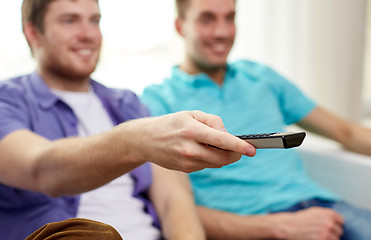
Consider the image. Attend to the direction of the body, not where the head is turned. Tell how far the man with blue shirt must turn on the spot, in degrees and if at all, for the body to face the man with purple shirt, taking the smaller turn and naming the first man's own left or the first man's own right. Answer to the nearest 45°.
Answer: approximately 90° to the first man's own right

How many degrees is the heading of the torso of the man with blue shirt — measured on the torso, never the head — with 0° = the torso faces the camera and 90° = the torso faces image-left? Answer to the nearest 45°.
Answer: approximately 315°

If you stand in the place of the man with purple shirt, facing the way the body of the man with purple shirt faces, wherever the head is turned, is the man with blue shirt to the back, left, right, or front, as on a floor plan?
left

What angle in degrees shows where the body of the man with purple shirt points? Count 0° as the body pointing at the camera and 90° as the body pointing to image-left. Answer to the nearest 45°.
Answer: approximately 315°

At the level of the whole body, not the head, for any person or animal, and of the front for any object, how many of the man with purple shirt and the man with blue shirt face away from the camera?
0
